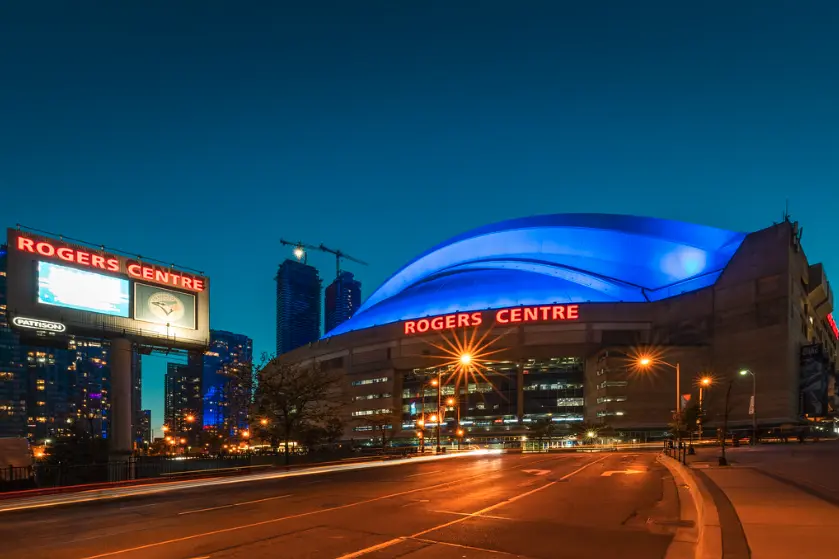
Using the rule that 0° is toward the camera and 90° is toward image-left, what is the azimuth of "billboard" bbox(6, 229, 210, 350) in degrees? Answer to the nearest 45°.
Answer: approximately 315°
